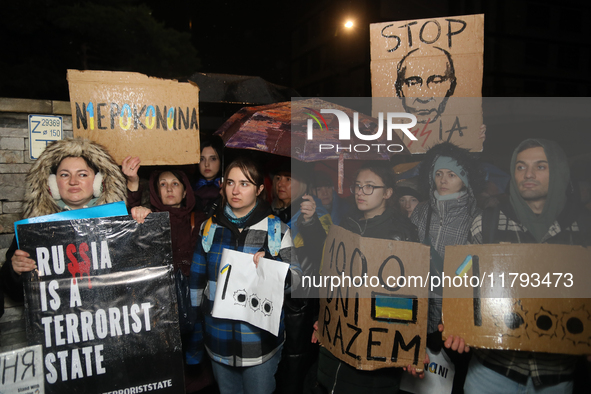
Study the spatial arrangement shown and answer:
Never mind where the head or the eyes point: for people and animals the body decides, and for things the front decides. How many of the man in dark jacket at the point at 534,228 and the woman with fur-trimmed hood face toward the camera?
2

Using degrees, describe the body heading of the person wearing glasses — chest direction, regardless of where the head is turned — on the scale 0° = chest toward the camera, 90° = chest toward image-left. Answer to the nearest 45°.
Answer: approximately 45°

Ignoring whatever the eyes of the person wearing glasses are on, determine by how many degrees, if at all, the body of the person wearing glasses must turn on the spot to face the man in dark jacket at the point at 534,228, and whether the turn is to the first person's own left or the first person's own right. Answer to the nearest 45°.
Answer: approximately 135° to the first person's own left

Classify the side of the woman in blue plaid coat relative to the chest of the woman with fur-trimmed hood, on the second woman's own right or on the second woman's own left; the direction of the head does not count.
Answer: on the second woman's own left

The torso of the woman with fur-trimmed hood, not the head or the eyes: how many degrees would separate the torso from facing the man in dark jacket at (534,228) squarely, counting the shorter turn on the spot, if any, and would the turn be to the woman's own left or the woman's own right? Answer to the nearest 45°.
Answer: approximately 45° to the woman's own left

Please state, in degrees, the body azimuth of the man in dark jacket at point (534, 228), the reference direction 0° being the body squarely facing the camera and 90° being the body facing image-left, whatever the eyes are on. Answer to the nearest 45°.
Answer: approximately 0°

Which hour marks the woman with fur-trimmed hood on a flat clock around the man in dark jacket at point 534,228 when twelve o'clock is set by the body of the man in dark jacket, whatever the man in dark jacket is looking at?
The woman with fur-trimmed hood is roughly at 2 o'clock from the man in dark jacket.

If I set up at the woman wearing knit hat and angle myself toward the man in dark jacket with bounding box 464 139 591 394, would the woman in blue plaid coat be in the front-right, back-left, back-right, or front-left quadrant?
back-right
